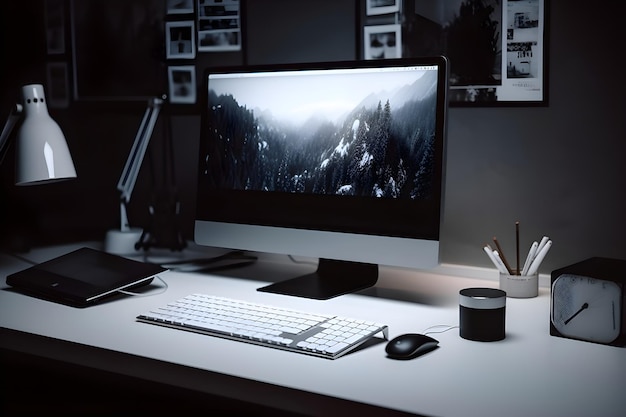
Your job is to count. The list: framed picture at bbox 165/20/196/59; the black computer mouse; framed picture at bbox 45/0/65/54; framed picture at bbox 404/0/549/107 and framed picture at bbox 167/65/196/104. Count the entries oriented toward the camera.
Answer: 4

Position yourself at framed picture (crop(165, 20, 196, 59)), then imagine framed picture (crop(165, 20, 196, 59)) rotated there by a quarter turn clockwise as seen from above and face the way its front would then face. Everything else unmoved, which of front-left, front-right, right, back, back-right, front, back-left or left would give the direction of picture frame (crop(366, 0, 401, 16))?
back-left

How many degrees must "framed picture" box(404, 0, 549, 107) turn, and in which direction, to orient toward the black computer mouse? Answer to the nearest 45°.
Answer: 0° — it already faces it

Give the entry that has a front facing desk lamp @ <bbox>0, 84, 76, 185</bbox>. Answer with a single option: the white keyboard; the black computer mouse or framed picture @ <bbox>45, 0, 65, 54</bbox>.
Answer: the framed picture
